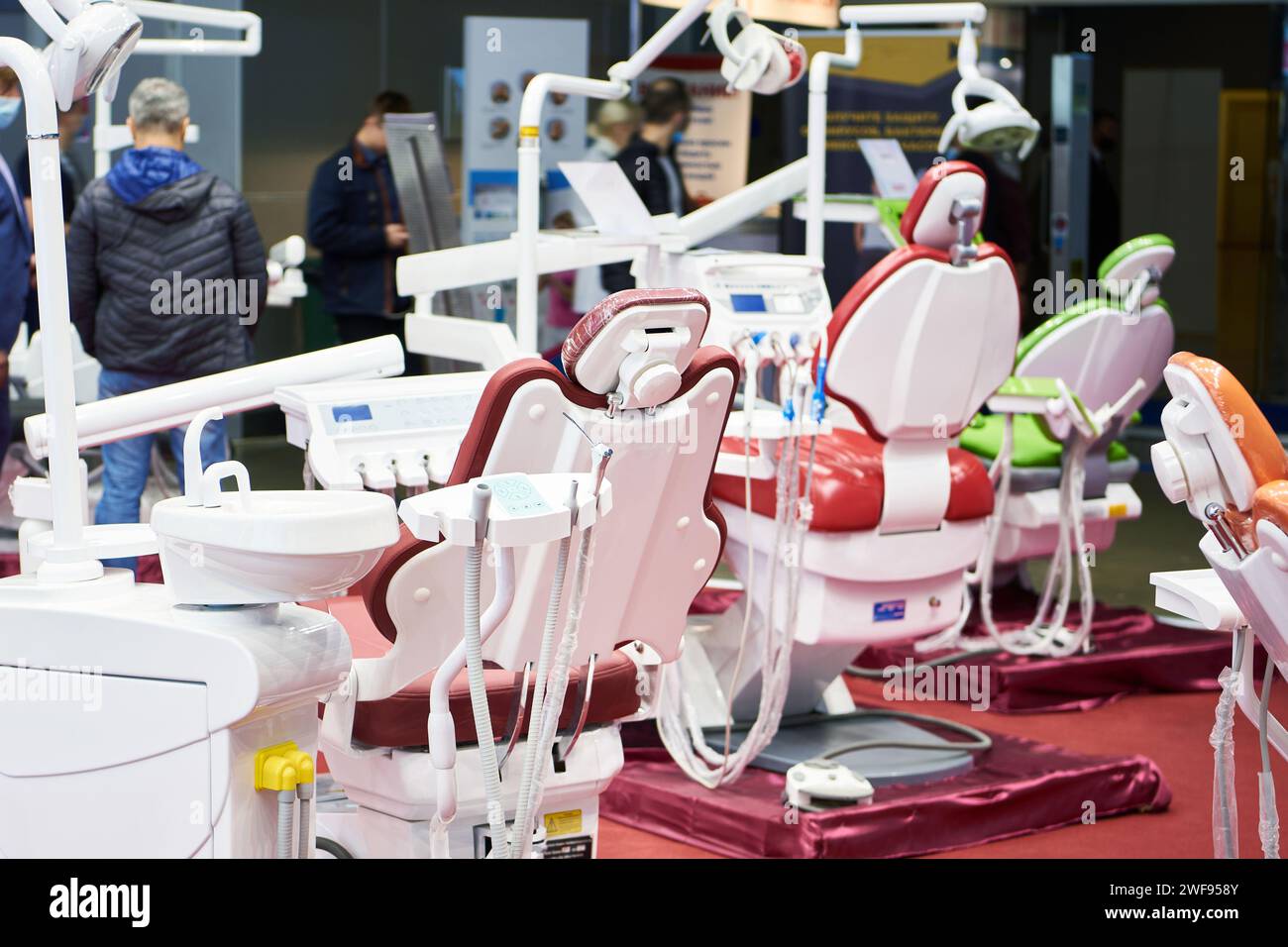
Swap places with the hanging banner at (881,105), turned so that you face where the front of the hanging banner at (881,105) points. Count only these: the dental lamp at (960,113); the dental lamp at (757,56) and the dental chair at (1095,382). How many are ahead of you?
3

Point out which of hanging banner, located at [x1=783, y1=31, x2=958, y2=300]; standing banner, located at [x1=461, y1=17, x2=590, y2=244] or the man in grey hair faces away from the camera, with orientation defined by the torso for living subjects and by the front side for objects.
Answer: the man in grey hair

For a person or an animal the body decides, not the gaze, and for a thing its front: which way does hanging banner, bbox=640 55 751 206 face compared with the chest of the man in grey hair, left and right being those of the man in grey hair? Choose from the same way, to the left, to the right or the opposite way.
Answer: the opposite way

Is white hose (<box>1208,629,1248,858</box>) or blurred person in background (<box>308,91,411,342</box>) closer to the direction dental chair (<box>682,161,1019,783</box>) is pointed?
the blurred person in background

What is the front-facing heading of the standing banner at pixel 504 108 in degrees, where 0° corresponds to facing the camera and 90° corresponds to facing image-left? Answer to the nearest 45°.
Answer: approximately 0°

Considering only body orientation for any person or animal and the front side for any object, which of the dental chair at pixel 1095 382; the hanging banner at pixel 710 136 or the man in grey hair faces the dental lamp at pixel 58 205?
the hanging banner

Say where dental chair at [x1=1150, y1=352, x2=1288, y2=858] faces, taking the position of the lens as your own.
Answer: facing away from the viewer and to the right of the viewer

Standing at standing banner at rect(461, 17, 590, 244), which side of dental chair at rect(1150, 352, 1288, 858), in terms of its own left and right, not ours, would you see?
left

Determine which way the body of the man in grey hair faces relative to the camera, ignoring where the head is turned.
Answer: away from the camera

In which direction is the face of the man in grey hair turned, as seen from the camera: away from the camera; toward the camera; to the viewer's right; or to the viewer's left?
away from the camera

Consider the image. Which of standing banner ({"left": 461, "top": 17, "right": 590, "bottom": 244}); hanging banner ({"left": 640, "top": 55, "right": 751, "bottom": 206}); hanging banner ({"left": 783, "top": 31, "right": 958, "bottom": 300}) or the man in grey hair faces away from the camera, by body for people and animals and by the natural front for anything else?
the man in grey hair
